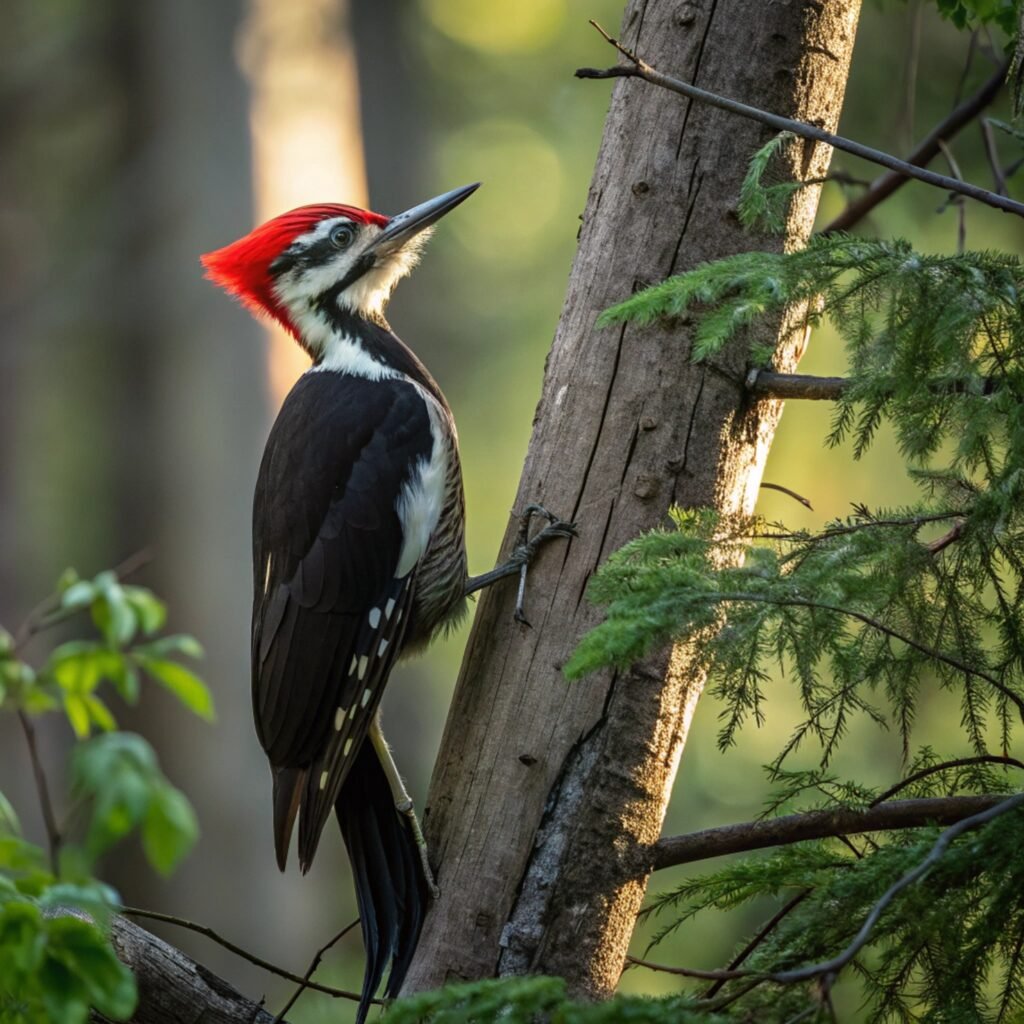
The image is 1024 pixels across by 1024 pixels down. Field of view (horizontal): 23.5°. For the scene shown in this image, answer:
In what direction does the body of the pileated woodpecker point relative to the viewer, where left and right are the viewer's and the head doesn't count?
facing to the right of the viewer
